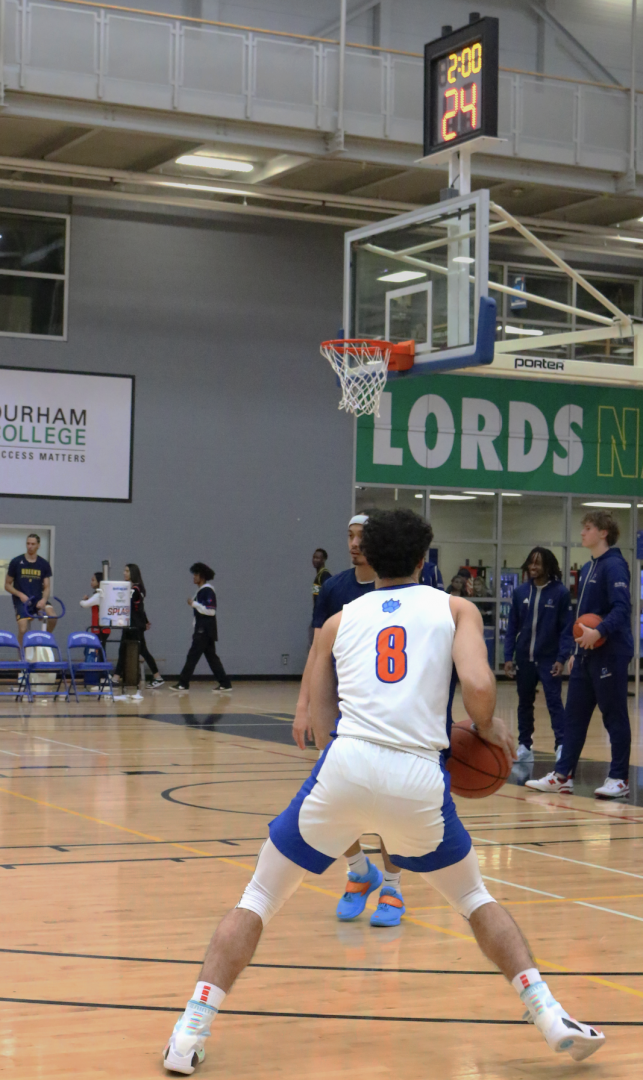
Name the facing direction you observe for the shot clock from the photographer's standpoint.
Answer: facing the viewer and to the left of the viewer

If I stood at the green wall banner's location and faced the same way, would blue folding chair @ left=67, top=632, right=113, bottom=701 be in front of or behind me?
in front

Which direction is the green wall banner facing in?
toward the camera

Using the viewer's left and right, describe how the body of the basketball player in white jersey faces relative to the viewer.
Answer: facing away from the viewer

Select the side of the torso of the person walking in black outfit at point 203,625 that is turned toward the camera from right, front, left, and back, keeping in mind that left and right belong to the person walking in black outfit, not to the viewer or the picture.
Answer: left

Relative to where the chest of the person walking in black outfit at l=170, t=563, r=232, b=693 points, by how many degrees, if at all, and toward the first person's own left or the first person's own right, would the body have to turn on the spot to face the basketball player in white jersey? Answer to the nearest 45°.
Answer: approximately 90° to the first person's own left

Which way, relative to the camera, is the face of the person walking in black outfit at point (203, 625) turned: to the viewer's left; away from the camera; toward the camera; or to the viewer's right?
to the viewer's left

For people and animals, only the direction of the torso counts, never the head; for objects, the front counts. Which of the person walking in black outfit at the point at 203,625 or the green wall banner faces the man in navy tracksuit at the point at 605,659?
the green wall banner

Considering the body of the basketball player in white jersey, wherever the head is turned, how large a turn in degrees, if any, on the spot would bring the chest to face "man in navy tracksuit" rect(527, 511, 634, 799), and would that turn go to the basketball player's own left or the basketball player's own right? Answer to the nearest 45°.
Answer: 0° — they already face them

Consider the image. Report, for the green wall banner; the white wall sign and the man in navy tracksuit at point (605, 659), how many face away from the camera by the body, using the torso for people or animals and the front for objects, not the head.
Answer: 0

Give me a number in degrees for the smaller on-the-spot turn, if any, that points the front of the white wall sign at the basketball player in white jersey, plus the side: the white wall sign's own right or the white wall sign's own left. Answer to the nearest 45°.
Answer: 0° — it already faces them

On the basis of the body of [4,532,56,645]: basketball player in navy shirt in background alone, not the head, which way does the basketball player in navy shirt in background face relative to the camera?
toward the camera

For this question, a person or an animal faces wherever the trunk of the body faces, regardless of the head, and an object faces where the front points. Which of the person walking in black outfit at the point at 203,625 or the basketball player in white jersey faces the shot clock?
the basketball player in white jersey

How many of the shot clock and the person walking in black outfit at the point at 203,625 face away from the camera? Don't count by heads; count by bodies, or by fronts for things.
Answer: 0

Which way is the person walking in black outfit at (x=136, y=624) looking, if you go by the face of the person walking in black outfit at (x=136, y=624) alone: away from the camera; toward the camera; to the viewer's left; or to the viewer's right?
to the viewer's left

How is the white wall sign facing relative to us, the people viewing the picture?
facing the viewer
